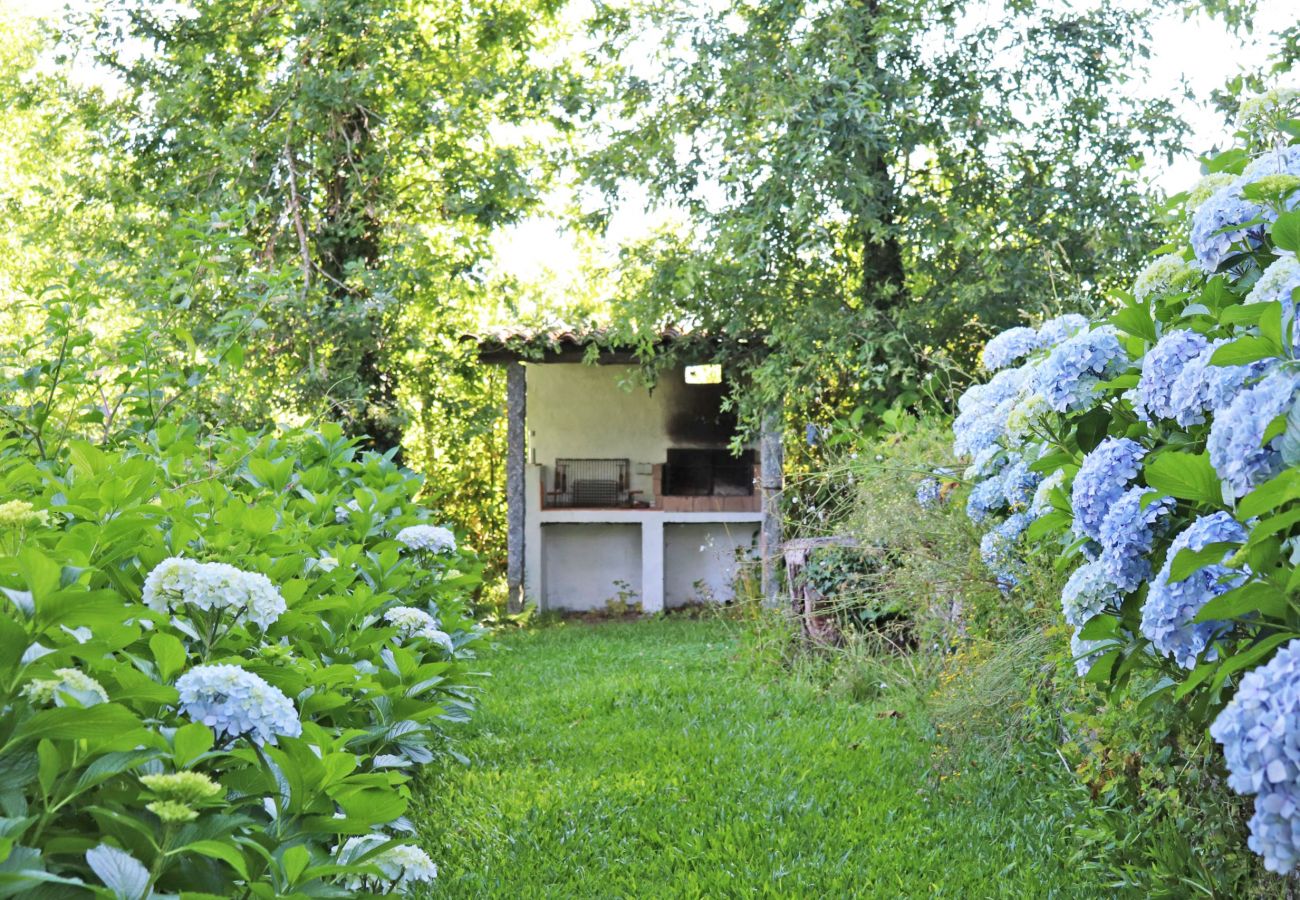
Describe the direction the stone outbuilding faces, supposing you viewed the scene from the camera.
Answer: facing the viewer

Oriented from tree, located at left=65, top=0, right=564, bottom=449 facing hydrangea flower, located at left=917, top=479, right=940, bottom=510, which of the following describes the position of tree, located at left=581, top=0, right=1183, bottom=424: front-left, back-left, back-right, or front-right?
front-left

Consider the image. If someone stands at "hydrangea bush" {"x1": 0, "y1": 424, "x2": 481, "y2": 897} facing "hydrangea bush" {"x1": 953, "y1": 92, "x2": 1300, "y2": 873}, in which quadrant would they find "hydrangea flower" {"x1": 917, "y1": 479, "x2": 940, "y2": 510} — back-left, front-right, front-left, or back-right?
front-left

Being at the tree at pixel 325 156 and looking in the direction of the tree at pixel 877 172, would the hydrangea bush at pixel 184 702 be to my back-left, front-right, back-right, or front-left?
front-right

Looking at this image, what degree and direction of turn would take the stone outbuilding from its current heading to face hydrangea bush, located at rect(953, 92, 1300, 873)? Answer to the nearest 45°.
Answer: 0° — it already faces it

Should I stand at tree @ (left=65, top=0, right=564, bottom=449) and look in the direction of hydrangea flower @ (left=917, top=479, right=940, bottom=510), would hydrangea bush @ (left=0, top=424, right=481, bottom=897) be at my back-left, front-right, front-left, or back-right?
front-right

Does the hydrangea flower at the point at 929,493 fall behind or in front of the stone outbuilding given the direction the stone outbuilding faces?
in front

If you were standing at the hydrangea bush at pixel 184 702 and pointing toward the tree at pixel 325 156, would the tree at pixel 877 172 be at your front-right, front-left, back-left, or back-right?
front-right

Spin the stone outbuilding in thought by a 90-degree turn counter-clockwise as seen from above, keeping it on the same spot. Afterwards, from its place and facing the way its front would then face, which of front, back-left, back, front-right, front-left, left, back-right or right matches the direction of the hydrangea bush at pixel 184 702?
right

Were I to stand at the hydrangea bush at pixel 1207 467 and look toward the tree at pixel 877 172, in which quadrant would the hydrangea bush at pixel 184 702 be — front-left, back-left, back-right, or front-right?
back-left
